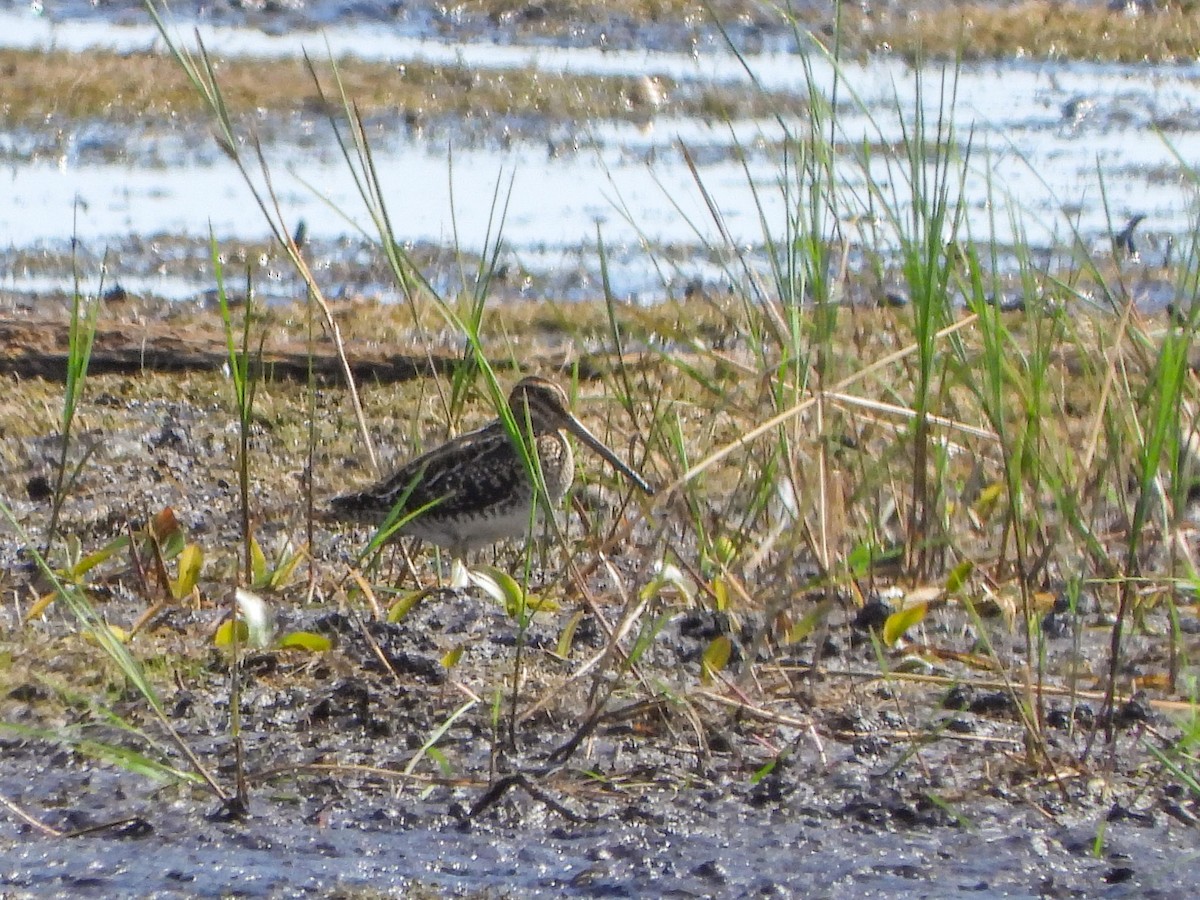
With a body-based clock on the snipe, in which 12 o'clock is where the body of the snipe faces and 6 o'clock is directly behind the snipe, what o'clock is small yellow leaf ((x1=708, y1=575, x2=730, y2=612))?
The small yellow leaf is roughly at 2 o'clock from the snipe.

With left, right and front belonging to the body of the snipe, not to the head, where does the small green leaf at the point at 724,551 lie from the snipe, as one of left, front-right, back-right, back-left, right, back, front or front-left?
front-right

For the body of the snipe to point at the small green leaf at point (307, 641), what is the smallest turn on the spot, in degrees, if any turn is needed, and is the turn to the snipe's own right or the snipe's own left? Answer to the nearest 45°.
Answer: approximately 90° to the snipe's own right

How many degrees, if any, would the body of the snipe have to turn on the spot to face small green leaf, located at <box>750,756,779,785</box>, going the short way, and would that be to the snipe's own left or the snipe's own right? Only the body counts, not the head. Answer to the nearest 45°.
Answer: approximately 90° to the snipe's own right

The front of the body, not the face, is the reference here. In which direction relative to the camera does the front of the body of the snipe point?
to the viewer's right

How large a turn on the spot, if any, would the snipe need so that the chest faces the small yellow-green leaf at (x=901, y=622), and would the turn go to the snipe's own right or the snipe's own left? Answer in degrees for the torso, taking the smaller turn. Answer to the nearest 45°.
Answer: approximately 45° to the snipe's own right

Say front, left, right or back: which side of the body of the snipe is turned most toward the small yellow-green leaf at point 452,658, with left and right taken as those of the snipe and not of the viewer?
right

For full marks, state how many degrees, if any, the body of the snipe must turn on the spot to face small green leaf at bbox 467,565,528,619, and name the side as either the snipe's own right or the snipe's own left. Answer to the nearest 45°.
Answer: approximately 90° to the snipe's own right
